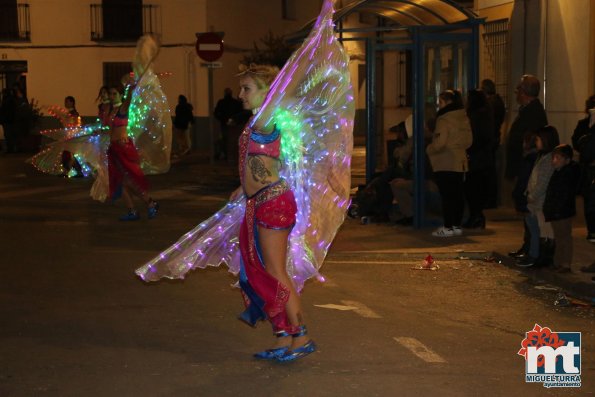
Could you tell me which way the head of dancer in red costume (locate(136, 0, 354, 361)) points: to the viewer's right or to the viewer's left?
to the viewer's left

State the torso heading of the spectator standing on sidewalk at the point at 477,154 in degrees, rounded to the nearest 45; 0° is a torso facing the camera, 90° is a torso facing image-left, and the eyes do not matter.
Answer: approximately 90°

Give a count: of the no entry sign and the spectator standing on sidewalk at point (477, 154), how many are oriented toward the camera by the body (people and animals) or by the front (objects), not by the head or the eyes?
1

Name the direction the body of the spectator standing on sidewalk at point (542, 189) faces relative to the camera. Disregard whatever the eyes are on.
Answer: to the viewer's left

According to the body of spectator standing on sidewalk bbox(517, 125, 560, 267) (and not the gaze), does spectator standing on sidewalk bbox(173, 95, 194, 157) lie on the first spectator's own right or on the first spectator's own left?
on the first spectator's own right

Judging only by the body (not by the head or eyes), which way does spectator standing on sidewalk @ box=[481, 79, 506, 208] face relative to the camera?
to the viewer's left

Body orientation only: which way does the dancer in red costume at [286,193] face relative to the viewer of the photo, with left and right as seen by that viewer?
facing to the left of the viewer

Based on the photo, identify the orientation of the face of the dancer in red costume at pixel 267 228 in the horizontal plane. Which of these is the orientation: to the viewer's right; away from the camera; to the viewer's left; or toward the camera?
to the viewer's left

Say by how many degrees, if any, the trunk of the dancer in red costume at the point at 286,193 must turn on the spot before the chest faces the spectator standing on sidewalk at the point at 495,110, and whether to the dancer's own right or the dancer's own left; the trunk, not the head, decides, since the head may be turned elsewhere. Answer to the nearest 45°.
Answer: approximately 135° to the dancer's own right

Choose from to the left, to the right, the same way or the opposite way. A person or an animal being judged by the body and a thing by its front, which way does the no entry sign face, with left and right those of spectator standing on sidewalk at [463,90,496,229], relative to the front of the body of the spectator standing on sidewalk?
to the left
